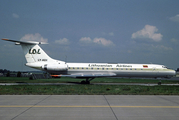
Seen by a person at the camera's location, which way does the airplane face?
facing to the right of the viewer
